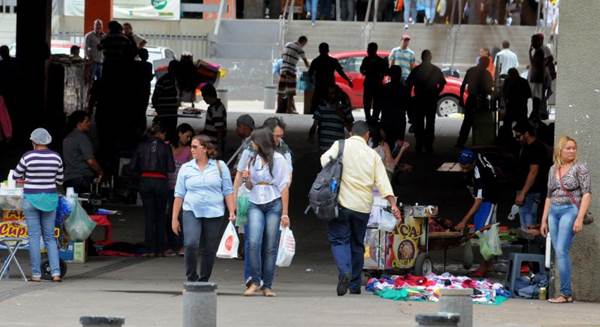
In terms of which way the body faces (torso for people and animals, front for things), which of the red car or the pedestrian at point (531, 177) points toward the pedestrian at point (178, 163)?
the pedestrian at point (531, 177)

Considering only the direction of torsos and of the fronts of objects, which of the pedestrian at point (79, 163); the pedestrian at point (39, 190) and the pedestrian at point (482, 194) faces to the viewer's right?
the pedestrian at point (79, 163)

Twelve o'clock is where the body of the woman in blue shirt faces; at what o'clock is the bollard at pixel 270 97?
The bollard is roughly at 6 o'clock from the woman in blue shirt.

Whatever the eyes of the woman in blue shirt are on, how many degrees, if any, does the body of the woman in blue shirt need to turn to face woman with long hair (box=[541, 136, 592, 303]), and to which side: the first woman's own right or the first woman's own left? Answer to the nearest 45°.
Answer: approximately 90° to the first woman's own left

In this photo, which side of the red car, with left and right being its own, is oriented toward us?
right

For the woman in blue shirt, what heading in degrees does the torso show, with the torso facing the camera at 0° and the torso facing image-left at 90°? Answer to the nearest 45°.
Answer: approximately 0°
